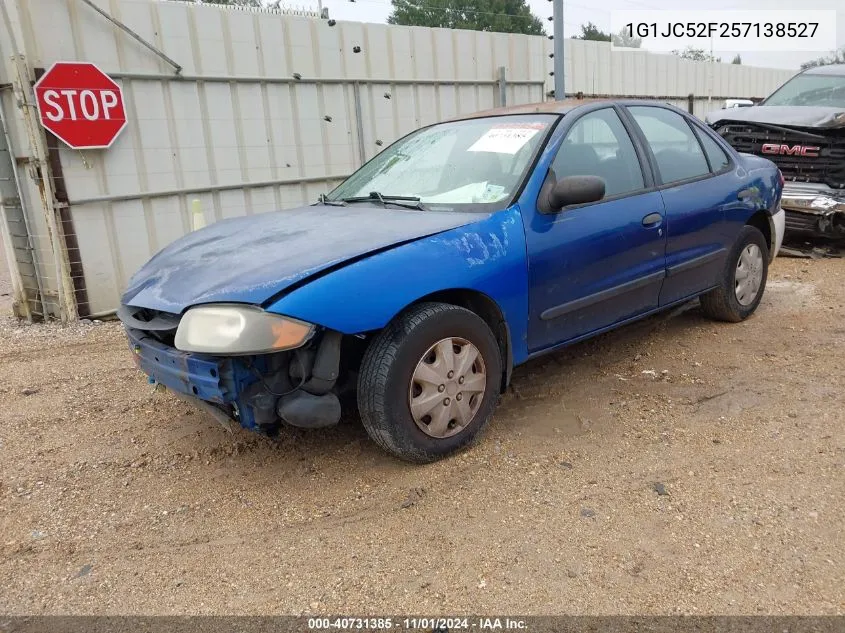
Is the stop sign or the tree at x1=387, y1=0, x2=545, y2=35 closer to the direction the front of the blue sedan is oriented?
the stop sign

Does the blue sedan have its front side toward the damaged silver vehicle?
no

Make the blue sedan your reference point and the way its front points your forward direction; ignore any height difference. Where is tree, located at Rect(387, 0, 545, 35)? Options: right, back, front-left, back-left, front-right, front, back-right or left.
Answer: back-right

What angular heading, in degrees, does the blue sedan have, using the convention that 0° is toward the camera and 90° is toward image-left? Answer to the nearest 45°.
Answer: approximately 45°

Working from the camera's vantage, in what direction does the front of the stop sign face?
facing the viewer

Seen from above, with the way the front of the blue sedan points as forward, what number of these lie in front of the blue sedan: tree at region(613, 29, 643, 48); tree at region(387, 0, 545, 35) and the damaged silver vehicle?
0

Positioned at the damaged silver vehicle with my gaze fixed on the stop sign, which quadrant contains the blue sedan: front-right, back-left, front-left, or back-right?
front-left

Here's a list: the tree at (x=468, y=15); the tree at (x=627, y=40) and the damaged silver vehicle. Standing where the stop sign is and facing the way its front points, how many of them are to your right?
0

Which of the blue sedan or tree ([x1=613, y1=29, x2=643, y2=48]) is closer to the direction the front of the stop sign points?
the blue sedan

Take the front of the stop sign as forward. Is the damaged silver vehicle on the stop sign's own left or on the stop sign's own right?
on the stop sign's own left

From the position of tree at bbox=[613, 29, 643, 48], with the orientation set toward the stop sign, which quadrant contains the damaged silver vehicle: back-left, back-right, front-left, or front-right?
front-left

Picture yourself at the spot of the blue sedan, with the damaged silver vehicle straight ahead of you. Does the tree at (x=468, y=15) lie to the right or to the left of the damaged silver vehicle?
left

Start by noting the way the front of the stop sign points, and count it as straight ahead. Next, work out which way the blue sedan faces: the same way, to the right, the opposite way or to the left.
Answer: to the right

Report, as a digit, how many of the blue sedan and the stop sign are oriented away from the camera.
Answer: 0

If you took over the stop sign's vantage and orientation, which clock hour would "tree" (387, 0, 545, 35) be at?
The tree is roughly at 7 o'clock from the stop sign.
